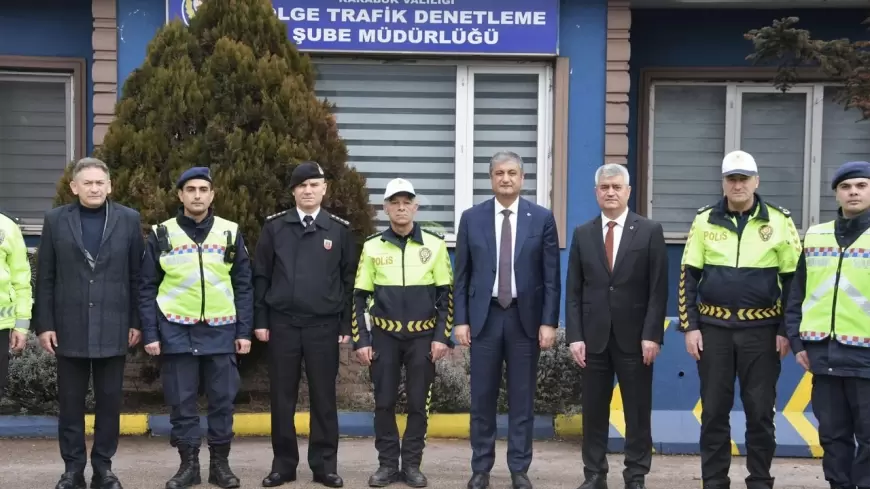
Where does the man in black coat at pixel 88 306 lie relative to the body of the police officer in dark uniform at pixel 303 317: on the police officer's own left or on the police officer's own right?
on the police officer's own right

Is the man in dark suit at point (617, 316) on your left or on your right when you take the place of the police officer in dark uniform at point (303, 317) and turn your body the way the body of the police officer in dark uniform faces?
on your left

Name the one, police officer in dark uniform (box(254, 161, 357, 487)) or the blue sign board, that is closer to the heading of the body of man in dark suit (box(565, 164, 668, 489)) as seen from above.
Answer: the police officer in dark uniform

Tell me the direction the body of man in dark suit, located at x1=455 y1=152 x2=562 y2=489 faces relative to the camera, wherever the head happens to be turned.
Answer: toward the camera

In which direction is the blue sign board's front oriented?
toward the camera

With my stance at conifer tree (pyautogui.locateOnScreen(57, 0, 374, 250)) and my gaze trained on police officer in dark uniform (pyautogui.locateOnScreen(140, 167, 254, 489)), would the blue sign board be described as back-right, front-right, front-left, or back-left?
back-left

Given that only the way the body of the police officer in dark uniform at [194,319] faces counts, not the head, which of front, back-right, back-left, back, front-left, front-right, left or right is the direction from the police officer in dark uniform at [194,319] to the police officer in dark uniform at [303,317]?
left

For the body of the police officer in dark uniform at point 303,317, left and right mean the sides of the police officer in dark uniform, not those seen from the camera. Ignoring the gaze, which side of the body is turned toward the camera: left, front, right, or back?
front

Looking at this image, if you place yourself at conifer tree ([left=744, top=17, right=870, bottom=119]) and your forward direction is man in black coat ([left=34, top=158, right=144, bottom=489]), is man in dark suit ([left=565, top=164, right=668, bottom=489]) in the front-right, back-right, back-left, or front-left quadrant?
front-left

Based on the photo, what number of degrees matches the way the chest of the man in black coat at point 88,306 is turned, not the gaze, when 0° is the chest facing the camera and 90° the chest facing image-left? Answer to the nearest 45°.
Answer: approximately 0°

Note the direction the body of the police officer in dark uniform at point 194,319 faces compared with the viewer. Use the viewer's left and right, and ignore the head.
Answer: facing the viewer
